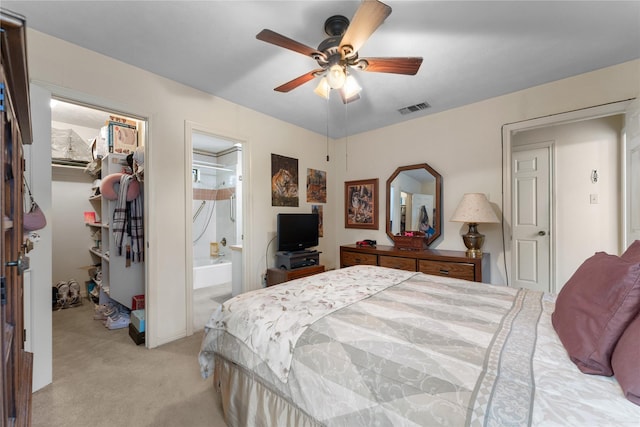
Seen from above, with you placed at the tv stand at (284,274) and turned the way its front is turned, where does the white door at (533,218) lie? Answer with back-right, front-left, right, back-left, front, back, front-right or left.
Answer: front-left

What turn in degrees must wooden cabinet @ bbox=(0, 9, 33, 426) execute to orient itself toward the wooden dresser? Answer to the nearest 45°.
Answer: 0° — it already faces it

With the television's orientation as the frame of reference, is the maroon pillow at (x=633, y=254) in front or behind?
in front

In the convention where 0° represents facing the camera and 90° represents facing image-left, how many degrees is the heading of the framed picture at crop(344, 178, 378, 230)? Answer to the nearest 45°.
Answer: approximately 45°

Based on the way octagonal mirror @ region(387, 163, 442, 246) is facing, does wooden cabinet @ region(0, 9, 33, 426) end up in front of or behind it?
in front

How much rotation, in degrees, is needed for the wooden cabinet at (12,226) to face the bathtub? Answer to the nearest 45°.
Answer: approximately 45° to its left

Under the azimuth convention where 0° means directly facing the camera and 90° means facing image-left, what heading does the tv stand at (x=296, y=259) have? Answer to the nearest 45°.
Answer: approximately 315°

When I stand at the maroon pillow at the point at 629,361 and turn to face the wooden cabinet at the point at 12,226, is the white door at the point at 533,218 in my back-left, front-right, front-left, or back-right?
back-right

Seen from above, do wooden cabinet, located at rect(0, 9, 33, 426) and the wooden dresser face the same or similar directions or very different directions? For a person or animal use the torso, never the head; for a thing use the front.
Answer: very different directions

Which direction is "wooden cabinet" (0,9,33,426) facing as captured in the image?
to the viewer's right

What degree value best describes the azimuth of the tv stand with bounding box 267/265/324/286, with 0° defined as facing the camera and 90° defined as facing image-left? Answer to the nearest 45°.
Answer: approximately 315°

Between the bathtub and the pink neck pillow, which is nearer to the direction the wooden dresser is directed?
the pink neck pillow
